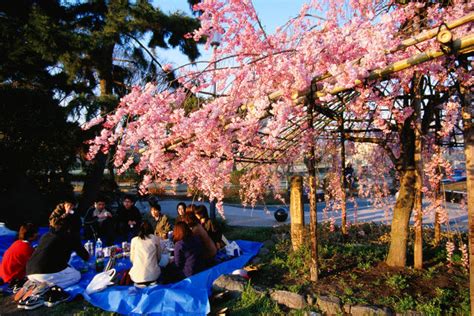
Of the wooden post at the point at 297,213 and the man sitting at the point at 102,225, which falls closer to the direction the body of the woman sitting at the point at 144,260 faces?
the man sitting

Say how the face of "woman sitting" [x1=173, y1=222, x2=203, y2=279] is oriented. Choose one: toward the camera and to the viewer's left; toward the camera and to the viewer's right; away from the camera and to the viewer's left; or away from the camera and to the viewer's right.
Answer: away from the camera and to the viewer's left

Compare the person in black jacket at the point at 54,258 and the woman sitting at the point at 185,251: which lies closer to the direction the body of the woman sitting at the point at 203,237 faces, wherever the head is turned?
the person in black jacket

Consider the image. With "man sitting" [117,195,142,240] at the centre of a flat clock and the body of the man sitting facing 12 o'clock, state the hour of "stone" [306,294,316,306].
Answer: The stone is roughly at 11 o'clock from the man sitting.

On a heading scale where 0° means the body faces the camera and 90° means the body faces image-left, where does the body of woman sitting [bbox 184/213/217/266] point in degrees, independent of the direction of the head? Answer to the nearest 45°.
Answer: approximately 90°

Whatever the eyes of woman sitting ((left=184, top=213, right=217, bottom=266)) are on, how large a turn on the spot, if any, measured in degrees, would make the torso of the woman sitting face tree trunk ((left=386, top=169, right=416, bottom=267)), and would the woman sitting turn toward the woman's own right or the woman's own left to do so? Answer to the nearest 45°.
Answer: approximately 180°

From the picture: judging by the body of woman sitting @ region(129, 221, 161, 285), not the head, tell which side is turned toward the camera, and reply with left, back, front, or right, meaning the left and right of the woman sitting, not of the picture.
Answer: back

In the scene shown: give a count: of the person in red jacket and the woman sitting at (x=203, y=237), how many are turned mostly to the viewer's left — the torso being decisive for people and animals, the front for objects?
1

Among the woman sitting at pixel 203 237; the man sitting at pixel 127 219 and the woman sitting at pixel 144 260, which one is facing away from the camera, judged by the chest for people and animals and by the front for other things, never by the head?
the woman sitting at pixel 144 260

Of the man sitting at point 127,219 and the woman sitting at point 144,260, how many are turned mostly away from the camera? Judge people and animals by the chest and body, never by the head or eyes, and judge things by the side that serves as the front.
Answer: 1

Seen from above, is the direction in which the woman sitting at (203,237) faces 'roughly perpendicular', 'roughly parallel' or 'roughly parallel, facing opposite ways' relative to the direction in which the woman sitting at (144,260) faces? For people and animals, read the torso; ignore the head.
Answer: roughly perpendicular

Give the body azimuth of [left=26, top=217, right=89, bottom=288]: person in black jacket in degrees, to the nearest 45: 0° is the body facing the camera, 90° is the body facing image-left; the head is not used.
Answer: approximately 225°
